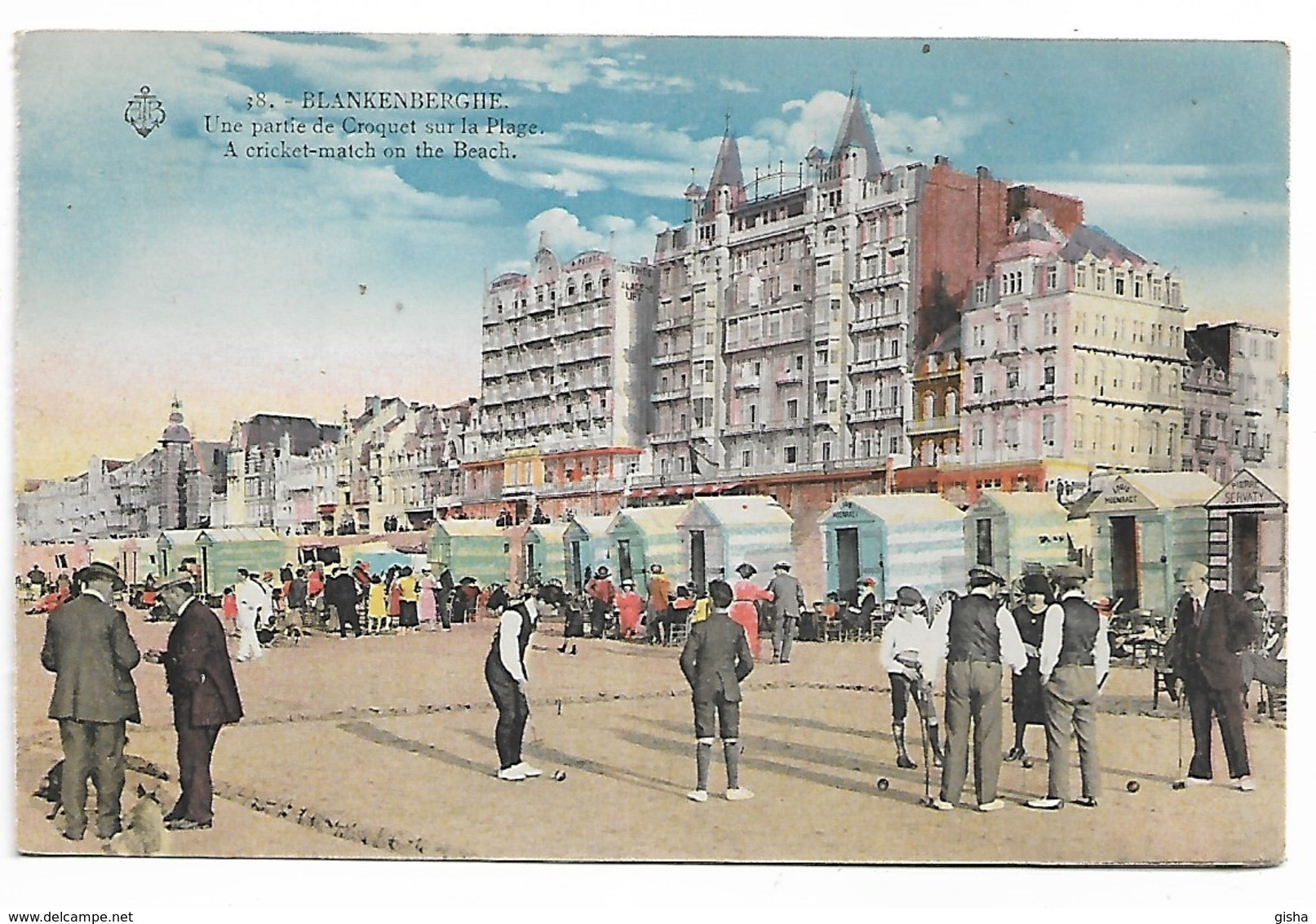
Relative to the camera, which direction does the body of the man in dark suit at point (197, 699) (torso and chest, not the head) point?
to the viewer's left

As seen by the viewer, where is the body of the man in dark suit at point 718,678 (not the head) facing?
away from the camera

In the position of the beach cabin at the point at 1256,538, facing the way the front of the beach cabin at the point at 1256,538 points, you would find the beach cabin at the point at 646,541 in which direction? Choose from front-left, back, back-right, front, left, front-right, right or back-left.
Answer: front-right

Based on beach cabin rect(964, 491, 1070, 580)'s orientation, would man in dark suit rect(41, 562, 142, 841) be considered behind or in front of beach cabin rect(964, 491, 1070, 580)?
in front

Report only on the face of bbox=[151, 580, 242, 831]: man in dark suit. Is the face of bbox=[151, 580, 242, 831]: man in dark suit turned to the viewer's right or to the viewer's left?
to the viewer's left

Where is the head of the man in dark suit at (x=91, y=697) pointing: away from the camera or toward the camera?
away from the camera

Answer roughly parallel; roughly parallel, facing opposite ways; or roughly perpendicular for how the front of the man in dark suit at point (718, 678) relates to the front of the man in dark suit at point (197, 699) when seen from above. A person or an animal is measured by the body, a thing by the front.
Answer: roughly perpendicular

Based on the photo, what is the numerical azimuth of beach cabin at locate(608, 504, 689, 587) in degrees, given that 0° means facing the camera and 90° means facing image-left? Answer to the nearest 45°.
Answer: approximately 45°
